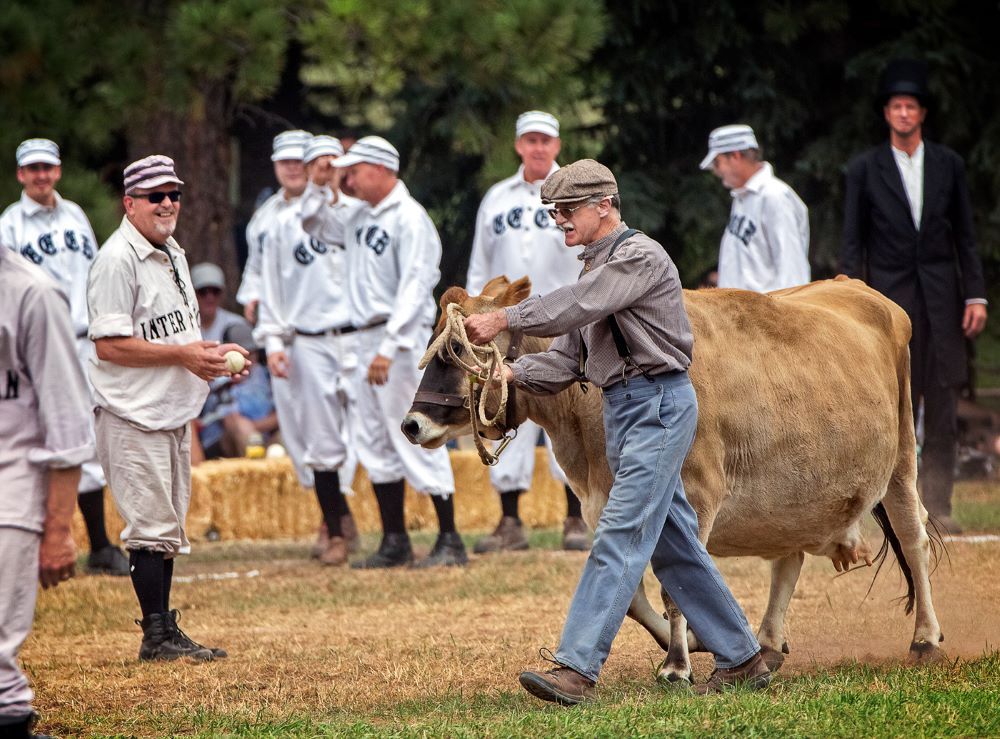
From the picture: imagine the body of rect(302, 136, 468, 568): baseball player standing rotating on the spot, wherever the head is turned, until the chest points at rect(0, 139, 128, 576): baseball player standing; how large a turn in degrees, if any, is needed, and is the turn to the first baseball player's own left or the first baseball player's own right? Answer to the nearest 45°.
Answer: approximately 45° to the first baseball player's own right

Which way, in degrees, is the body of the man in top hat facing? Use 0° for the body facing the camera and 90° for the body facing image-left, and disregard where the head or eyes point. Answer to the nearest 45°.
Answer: approximately 0°

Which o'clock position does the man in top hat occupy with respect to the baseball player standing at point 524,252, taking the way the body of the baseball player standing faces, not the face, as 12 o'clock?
The man in top hat is roughly at 9 o'clock from the baseball player standing.

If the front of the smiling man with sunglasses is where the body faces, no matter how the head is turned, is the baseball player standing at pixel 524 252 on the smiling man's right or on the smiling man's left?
on the smiling man's left

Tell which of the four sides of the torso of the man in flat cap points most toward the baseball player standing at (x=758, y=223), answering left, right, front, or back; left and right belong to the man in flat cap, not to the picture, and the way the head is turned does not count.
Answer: right

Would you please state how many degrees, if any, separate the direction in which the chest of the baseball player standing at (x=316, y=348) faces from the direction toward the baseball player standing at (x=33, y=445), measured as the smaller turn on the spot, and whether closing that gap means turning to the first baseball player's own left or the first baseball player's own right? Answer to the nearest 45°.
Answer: approximately 45° to the first baseball player's own right

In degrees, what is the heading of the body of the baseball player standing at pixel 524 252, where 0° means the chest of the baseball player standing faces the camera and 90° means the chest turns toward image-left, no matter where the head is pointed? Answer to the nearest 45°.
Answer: approximately 0°
